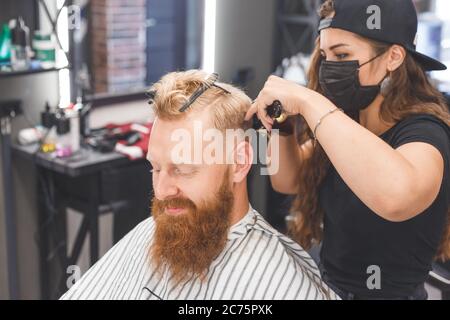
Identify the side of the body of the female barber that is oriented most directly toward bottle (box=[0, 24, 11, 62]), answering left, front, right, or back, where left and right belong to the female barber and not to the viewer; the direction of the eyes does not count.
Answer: right

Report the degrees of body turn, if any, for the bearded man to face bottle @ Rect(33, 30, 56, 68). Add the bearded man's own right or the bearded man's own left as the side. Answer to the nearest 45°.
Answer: approximately 90° to the bearded man's own right

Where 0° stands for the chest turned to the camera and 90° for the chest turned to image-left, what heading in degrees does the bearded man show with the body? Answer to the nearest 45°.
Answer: approximately 45°

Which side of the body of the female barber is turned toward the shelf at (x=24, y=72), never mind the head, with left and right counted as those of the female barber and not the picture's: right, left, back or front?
right

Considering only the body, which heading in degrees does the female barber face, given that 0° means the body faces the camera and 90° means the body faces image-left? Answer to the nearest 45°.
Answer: approximately 45°
